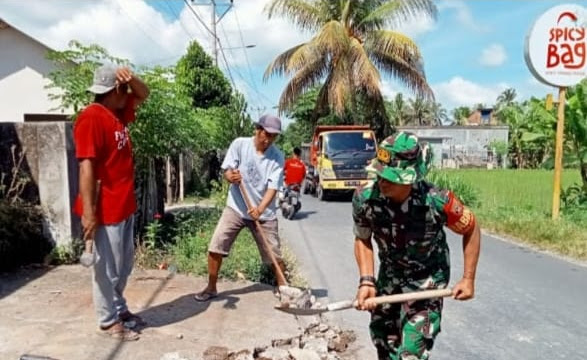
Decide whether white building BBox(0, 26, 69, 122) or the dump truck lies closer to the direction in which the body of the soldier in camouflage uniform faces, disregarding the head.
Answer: the white building

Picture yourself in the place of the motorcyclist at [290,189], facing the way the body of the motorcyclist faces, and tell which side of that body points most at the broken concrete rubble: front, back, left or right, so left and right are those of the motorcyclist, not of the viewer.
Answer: back

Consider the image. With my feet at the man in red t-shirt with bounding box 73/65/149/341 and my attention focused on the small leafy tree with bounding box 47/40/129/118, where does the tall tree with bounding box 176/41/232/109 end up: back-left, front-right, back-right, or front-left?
front-right

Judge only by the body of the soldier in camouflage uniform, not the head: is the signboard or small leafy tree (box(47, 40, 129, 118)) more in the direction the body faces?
the small leafy tree

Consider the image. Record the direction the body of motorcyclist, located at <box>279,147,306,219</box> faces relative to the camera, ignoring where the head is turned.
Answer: away from the camera

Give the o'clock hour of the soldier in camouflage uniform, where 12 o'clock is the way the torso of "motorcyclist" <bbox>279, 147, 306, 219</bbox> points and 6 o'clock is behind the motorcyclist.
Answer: The soldier in camouflage uniform is roughly at 6 o'clock from the motorcyclist.

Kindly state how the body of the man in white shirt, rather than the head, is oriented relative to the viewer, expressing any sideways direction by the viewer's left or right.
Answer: facing the viewer and to the right of the viewer

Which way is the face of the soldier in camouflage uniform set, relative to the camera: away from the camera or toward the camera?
toward the camera

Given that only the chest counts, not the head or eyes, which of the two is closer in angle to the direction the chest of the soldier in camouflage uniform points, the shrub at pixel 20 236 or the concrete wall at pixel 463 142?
the shrub

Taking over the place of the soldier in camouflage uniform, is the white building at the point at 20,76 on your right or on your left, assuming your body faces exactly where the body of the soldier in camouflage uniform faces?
on your right

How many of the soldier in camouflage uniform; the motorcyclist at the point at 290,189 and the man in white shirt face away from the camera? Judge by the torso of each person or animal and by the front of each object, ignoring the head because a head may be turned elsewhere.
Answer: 1

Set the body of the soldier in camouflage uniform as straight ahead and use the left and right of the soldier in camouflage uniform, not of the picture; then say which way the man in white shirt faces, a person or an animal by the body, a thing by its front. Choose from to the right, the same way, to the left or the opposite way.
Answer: to the left

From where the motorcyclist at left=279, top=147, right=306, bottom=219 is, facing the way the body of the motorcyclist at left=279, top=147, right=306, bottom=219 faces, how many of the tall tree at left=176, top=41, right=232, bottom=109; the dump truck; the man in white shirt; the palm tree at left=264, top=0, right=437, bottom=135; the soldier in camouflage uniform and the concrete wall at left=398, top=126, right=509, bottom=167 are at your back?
2

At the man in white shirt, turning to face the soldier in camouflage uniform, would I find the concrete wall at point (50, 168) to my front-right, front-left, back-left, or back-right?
back-right

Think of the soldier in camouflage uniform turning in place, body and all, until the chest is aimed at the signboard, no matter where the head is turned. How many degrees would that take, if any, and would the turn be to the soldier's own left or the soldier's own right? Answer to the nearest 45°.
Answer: approximately 135° to the soldier's own right
